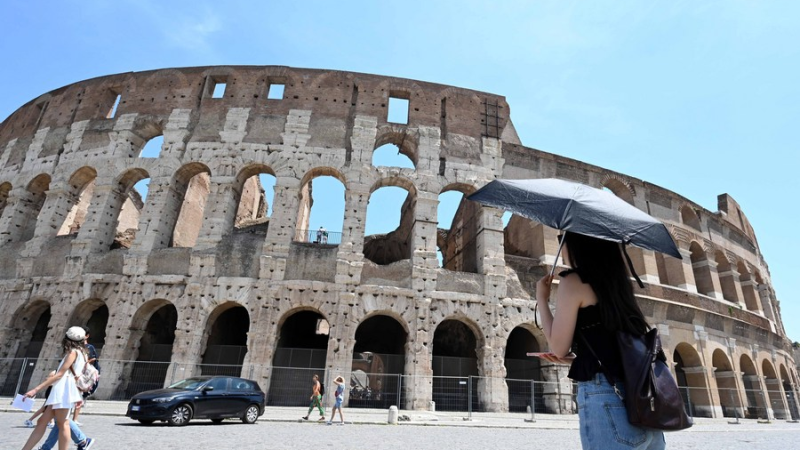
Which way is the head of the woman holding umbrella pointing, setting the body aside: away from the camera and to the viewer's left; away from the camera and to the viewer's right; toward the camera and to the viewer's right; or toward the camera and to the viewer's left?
away from the camera and to the viewer's left

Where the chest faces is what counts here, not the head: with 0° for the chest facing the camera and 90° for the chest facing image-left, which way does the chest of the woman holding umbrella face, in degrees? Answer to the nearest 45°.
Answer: approximately 135°

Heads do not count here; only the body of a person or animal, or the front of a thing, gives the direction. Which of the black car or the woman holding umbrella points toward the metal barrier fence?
the woman holding umbrella

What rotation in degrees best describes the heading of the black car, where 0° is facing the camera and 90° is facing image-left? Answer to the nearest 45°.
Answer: approximately 45°

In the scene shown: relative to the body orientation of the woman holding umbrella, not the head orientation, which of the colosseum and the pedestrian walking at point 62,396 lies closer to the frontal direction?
the colosseum

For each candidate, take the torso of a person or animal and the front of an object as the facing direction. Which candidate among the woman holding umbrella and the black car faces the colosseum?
the woman holding umbrella

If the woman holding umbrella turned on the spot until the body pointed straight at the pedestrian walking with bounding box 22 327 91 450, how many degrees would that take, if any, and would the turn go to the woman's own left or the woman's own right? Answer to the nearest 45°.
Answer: approximately 45° to the woman's own left

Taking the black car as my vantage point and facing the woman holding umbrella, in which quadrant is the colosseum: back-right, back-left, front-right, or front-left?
back-left

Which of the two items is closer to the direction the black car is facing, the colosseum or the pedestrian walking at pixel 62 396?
the pedestrian walking
